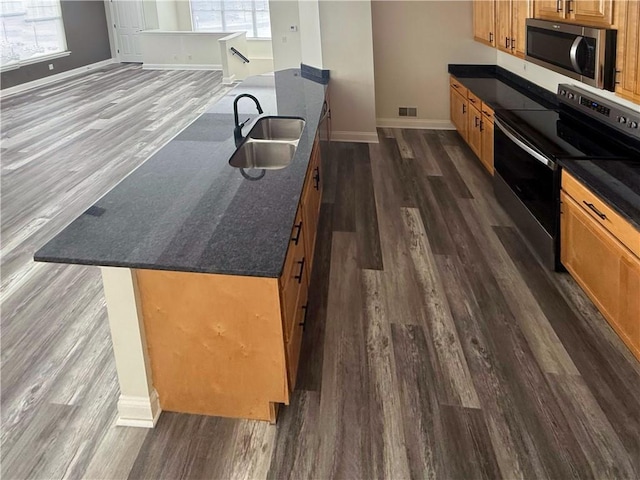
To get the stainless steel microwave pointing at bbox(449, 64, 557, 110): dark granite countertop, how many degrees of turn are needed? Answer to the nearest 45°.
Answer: approximately 135° to its right

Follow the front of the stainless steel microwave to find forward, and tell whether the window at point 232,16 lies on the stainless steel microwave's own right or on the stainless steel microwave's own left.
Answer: on the stainless steel microwave's own right

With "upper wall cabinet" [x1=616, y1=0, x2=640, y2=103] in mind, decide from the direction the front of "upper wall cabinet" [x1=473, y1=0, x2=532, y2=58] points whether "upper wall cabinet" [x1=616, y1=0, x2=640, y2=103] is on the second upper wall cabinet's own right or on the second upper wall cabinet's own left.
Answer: on the second upper wall cabinet's own left

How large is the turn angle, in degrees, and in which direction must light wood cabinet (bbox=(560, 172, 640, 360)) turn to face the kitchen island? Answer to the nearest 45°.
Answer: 0° — it already faces it

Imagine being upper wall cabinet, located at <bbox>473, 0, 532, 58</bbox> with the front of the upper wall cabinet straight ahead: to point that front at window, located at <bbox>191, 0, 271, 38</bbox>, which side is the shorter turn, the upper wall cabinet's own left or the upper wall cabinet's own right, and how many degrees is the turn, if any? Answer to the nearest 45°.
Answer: approximately 90° to the upper wall cabinet's own right

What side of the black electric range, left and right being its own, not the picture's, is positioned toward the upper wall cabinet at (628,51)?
left

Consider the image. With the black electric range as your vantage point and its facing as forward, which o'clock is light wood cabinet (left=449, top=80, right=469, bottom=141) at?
The light wood cabinet is roughly at 4 o'clock from the black electric range.

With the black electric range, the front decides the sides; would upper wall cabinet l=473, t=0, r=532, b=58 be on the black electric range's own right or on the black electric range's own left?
on the black electric range's own right
